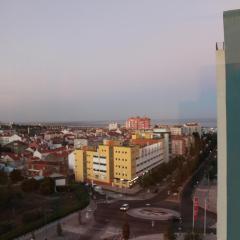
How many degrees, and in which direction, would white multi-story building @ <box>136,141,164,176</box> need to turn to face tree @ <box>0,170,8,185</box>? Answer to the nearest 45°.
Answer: approximately 90° to its right

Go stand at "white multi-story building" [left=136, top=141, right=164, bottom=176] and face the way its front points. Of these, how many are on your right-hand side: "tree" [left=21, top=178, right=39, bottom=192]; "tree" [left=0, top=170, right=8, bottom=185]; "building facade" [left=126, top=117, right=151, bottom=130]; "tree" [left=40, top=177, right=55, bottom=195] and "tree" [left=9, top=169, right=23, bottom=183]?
4

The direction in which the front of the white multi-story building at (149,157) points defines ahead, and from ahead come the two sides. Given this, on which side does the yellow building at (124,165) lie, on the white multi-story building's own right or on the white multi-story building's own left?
on the white multi-story building's own right

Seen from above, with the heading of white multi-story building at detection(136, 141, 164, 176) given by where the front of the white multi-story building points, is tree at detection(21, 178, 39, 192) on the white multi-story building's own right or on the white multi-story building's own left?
on the white multi-story building's own right

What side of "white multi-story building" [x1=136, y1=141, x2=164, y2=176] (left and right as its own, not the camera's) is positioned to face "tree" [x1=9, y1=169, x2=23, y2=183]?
right

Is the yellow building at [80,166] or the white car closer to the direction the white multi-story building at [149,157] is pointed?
the white car

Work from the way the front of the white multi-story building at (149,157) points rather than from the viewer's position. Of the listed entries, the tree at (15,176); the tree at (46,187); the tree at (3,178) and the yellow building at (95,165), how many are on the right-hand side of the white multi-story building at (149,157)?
4

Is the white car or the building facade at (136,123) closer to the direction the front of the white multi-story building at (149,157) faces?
the white car

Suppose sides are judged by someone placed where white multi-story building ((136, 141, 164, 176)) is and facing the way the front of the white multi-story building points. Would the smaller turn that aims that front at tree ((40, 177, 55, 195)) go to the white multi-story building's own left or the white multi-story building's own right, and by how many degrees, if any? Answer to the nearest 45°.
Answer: approximately 90° to the white multi-story building's own right

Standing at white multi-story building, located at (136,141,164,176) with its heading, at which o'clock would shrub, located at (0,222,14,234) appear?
The shrub is roughly at 2 o'clock from the white multi-story building.

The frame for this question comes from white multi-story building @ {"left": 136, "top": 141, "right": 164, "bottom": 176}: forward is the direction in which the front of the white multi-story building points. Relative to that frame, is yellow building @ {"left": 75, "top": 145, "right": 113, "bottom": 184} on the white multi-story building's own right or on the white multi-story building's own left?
on the white multi-story building's own right

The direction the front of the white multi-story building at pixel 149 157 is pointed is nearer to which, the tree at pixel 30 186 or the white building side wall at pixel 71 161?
the tree

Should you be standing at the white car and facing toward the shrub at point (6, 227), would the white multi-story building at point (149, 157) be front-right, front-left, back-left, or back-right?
back-right

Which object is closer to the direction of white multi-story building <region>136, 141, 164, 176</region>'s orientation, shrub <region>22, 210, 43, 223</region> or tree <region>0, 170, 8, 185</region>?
the shrub
